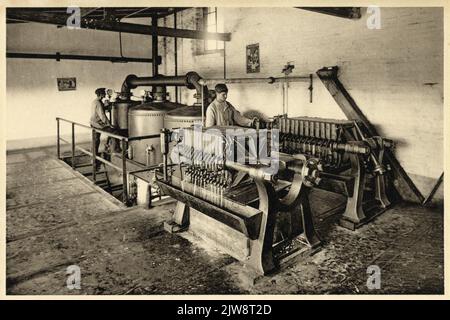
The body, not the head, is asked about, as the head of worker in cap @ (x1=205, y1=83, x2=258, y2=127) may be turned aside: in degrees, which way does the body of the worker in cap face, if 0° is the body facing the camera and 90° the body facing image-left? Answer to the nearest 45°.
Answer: approximately 315°

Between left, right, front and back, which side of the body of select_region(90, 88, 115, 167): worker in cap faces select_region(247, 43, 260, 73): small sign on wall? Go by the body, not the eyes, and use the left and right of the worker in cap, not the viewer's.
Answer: front

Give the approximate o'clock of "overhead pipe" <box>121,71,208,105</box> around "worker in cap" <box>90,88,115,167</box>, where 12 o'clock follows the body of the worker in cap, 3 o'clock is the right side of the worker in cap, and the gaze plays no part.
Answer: The overhead pipe is roughly at 1 o'clock from the worker in cap.

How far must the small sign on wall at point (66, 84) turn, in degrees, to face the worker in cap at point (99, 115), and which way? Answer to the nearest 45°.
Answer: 0° — it already faces them

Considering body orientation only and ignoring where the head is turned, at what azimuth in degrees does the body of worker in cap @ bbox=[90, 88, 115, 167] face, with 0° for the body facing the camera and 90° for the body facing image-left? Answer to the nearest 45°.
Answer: approximately 270°

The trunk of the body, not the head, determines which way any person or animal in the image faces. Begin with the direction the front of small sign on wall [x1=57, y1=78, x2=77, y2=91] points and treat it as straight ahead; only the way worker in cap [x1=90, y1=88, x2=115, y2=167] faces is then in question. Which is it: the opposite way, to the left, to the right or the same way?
to the left

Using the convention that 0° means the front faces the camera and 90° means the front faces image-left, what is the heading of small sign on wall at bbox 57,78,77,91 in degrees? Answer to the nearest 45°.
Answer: approximately 0°

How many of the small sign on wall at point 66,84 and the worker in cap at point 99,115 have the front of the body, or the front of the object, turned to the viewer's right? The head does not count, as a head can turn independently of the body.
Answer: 1

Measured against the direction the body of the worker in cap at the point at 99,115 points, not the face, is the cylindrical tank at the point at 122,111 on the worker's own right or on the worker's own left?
on the worker's own left

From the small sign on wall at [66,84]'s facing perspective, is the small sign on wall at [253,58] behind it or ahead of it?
ahead
